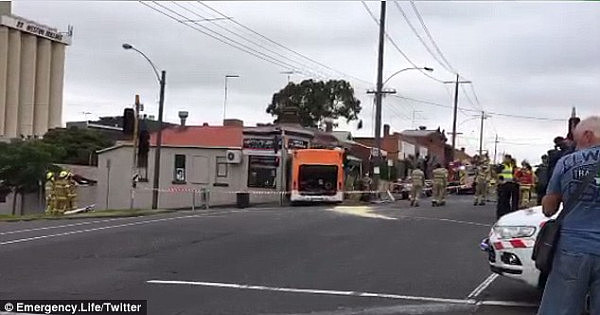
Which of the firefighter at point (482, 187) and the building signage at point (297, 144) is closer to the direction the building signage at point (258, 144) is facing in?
the firefighter

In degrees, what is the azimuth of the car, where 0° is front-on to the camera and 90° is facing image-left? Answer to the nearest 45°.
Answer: approximately 45°

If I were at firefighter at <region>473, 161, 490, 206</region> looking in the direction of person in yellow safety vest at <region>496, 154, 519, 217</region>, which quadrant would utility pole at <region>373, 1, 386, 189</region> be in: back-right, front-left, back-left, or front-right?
back-right

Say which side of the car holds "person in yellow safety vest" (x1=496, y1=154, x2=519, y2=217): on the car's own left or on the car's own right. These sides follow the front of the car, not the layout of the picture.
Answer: on the car's own right

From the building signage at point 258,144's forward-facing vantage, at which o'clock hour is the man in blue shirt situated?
The man in blue shirt is roughly at 12 o'clock from the building signage.

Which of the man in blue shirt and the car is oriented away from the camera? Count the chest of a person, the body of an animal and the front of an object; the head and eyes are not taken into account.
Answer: the man in blue shirt

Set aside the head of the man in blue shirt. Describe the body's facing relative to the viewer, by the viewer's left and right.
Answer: facing away from the viewer

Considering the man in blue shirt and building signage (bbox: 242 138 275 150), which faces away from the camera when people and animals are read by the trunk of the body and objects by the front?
the man in blue shirt

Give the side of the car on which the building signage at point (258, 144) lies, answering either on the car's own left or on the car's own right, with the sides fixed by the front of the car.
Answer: on the car's own right

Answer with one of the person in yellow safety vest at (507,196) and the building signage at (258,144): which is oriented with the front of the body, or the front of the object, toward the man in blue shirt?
the building signage

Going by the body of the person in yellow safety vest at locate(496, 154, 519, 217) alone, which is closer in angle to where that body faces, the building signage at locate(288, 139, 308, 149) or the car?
the building signage

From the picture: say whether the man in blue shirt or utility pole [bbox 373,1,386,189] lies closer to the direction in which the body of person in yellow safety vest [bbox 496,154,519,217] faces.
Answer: the utility pole

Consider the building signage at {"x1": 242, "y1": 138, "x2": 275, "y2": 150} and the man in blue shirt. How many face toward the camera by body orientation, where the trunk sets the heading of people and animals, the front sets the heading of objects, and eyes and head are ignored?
1
